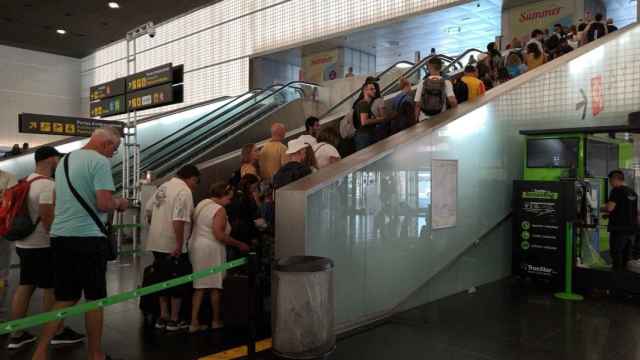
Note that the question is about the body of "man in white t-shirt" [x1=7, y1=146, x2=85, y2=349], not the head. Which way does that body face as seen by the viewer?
to the viewer's right

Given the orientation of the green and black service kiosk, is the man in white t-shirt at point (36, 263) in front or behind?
in front

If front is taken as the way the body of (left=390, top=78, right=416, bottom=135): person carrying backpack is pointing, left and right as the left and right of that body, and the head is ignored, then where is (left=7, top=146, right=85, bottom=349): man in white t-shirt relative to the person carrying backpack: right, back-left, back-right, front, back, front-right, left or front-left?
back

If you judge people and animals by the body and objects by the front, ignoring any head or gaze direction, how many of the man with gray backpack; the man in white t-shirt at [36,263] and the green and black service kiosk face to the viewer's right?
1

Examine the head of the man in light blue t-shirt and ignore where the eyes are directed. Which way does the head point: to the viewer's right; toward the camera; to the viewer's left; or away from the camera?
to the viewer's right

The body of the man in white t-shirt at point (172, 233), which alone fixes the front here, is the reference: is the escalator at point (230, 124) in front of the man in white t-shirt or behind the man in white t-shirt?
in front

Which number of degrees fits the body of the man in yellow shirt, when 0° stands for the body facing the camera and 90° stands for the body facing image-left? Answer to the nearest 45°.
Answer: approximately 225°

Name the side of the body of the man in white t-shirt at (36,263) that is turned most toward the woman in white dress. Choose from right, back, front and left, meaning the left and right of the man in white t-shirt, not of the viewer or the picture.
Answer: front

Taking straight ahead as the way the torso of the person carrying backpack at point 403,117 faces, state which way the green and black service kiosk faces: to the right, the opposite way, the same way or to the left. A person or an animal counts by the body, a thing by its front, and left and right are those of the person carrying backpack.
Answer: the opposite way

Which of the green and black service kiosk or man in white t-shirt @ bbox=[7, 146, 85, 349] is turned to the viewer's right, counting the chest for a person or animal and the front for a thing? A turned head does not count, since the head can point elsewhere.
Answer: the man in white t-shirt

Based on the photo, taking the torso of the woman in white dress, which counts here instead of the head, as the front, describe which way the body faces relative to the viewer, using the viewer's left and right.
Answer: facing away from the viewer and to the right of the viewer

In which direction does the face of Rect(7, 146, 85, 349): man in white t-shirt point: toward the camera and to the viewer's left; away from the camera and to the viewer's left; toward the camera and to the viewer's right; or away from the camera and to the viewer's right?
away from the camera and to the viewer's right
